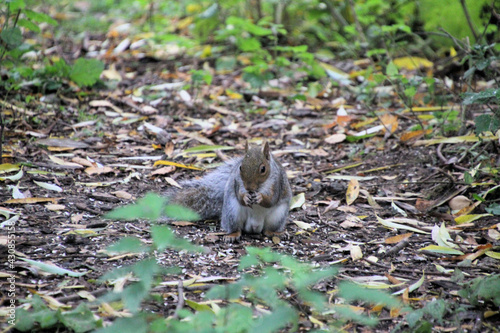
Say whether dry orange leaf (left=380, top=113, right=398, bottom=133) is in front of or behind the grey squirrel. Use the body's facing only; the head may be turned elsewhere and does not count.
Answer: behind

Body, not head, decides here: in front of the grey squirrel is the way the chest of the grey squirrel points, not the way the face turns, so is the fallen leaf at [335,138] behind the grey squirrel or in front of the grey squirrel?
behind

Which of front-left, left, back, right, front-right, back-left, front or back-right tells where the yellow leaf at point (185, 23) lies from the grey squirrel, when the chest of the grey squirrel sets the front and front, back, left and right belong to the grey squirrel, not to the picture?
back

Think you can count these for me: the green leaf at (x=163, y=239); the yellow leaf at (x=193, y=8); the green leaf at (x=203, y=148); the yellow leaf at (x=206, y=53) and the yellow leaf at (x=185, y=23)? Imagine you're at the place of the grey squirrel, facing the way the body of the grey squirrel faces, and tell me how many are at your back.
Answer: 4

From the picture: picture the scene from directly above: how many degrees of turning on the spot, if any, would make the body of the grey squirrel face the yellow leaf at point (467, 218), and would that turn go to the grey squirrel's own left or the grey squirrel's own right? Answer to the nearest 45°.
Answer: approximately 90° to the grey squirrel's own left

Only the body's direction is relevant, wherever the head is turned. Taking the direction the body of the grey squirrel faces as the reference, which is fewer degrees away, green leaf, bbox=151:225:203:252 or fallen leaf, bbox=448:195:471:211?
the green leaf

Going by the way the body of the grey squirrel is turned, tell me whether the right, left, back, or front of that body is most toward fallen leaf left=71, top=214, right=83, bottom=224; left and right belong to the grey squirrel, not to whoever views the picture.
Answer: right

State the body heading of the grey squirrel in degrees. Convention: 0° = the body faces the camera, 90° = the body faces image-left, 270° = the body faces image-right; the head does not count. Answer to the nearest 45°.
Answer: approximately 0°
